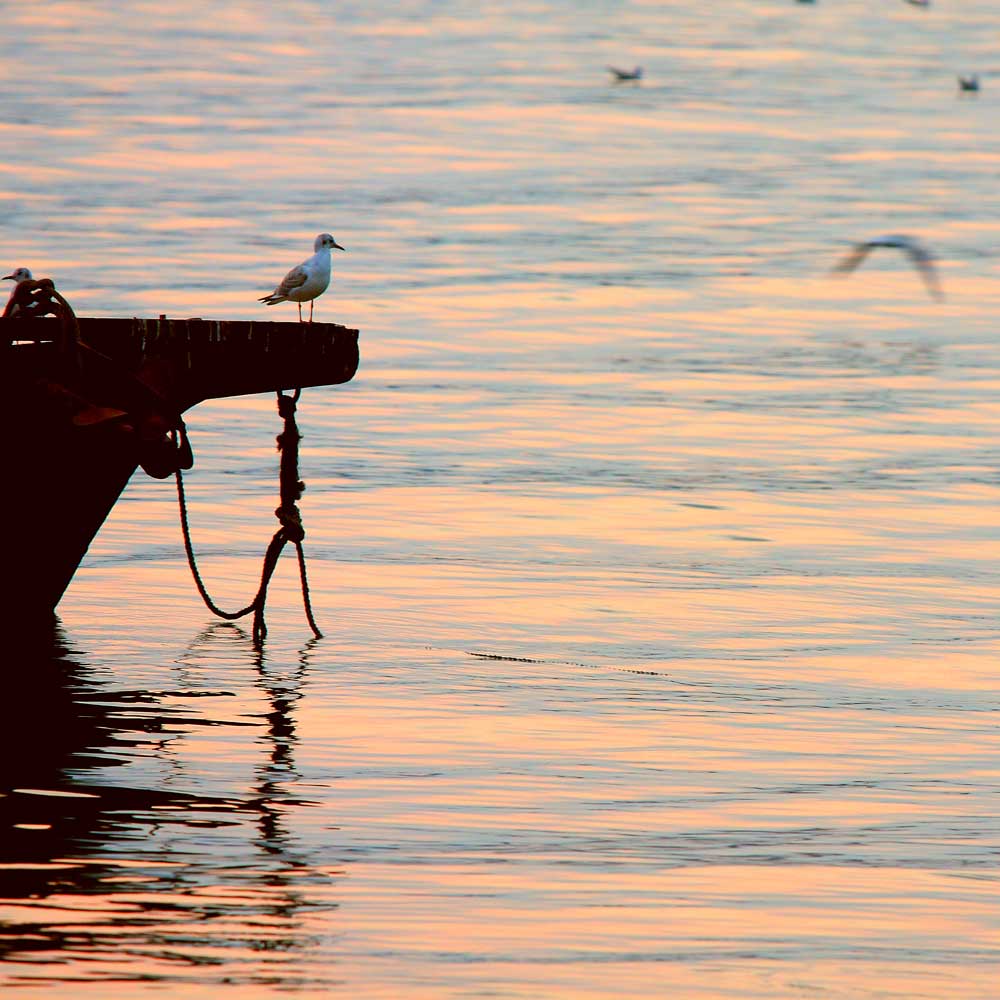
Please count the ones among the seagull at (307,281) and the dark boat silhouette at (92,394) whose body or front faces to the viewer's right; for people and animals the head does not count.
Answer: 2

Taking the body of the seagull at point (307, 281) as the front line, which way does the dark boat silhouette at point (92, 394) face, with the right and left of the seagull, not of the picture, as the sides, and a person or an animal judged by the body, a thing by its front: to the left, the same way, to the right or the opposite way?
the same way

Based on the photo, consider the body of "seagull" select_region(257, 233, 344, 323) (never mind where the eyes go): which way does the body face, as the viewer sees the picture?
to the viewer's right

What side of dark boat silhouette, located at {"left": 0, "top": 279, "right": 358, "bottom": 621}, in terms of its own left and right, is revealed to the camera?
right
